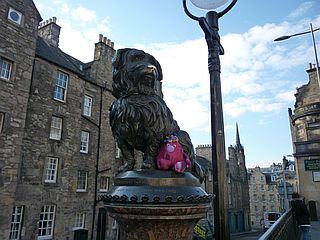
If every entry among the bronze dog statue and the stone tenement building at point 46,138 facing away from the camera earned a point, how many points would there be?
0

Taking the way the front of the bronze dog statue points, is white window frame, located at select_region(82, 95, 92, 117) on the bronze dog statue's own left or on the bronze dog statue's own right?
on the bronze dog statue's own right

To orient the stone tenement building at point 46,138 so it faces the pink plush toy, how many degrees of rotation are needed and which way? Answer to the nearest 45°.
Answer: approximately 45° to its right

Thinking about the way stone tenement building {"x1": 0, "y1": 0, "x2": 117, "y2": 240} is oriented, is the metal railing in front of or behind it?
in front

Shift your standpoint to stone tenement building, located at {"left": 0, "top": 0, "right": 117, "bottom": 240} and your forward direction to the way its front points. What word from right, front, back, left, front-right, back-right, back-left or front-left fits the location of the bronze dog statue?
front-right

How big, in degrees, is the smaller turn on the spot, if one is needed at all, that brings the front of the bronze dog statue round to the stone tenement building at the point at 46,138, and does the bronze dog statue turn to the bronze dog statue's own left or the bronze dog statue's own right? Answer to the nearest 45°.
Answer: approximately 90° to the bronze dog statue's own right

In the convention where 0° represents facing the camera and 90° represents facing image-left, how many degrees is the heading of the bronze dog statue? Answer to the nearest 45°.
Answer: approximately 45°

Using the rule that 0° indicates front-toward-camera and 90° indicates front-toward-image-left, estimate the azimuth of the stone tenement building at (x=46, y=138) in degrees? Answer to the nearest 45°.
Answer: approximately 315°

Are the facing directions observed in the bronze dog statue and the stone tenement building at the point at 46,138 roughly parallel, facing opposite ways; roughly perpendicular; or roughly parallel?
roughly perpendicular

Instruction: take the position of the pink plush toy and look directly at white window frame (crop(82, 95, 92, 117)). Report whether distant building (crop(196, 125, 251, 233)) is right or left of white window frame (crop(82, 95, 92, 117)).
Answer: right

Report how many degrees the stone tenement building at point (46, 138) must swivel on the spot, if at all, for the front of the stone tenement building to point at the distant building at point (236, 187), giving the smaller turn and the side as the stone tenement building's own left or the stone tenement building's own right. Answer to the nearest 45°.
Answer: approximately 90° to the stone tenement building's own left
